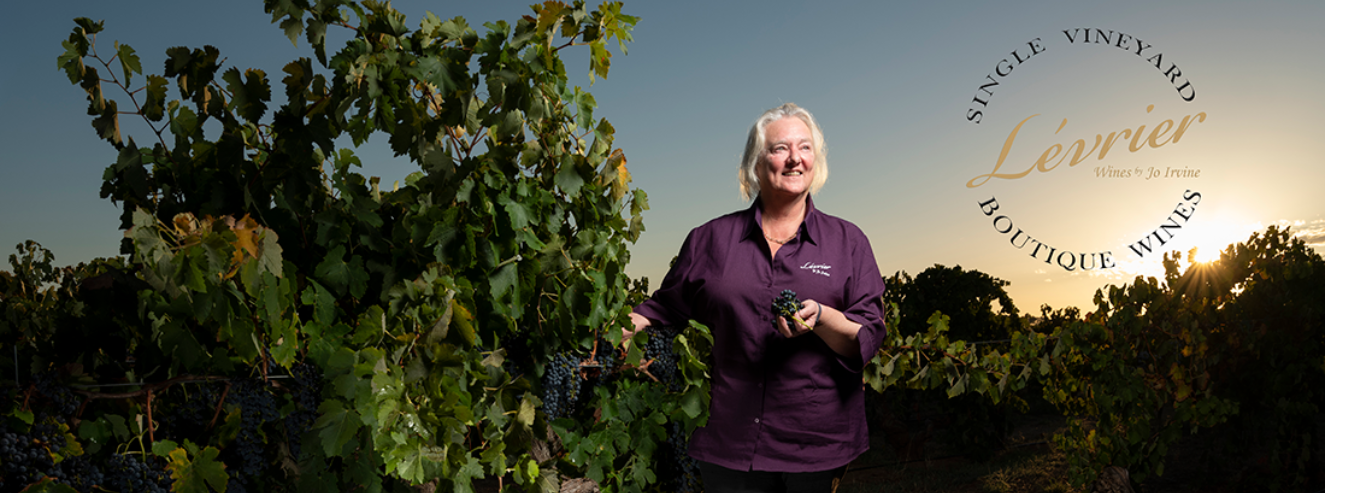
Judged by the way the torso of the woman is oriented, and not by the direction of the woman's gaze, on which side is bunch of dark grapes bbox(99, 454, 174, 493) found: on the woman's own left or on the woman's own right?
on the woman's own right

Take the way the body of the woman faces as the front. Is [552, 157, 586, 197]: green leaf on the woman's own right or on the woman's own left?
on the woman's own right

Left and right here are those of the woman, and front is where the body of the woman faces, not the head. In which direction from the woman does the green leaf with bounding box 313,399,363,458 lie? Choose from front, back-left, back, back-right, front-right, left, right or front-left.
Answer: front-right

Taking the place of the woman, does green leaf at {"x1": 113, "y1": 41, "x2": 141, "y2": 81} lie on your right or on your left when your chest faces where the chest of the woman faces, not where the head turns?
on your right

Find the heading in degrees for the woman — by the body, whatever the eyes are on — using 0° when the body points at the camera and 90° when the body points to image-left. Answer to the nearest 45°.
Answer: approximately 0°
